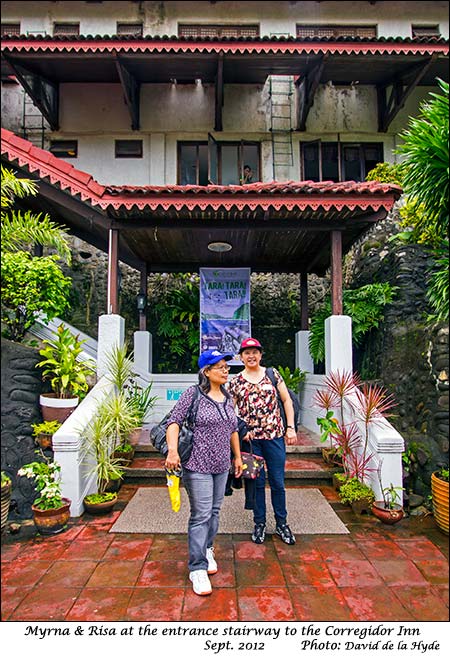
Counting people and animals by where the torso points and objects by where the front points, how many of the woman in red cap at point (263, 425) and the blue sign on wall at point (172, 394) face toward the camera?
2

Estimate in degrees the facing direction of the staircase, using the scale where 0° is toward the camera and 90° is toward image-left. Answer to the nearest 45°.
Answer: approximately 0°

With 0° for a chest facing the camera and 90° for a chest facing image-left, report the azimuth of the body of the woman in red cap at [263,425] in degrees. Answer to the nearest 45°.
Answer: approximately 0°

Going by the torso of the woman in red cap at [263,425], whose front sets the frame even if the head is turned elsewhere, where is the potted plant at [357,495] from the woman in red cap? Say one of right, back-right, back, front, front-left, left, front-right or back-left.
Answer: back-left

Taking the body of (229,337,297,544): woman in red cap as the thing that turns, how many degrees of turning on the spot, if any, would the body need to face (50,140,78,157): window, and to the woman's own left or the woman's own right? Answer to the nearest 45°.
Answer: approximately 135° to the woman's own right

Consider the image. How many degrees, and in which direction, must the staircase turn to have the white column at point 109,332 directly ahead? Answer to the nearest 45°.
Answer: approximately 90° to its right

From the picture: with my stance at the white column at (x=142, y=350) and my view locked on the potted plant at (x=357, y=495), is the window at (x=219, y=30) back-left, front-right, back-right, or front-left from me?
back-left

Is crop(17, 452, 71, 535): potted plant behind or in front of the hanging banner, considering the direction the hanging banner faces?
in front

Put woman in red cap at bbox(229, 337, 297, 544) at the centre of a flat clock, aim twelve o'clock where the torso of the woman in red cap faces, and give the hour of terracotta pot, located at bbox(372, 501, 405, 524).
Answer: The terracotta pot is roughly at 8 o'clock from the woman in red cap.
